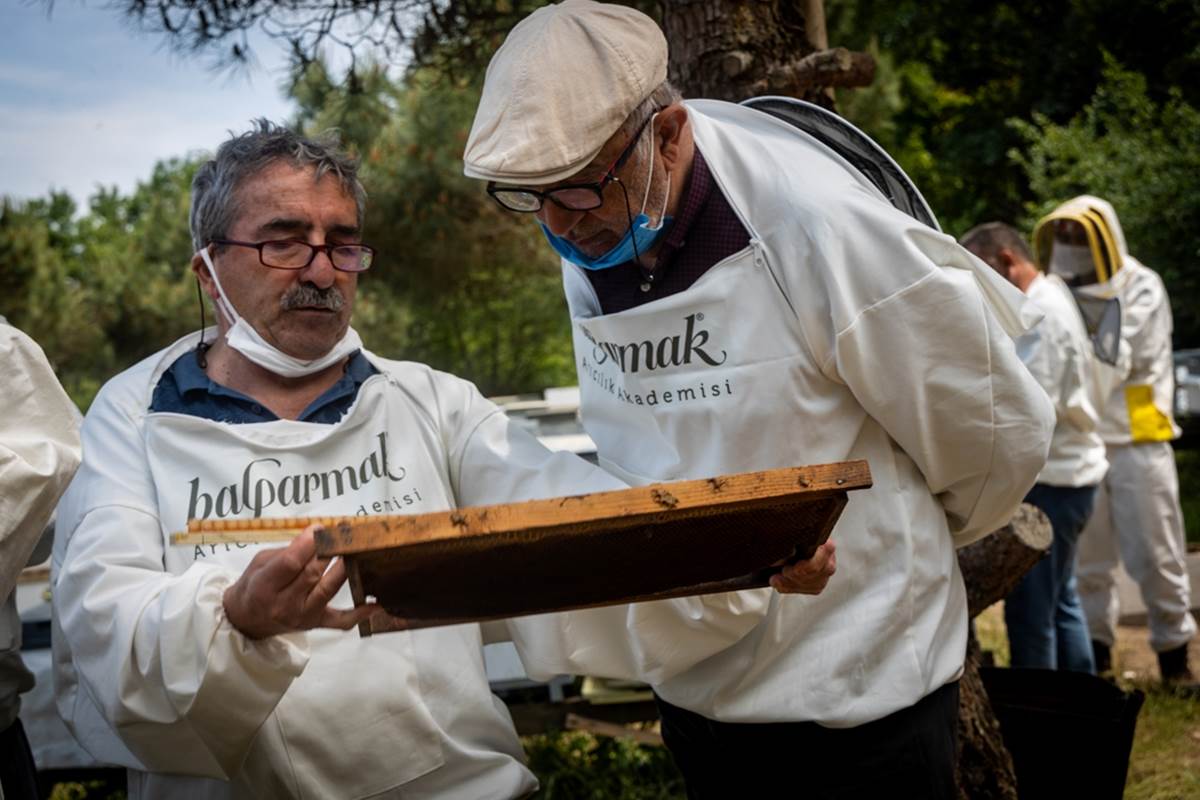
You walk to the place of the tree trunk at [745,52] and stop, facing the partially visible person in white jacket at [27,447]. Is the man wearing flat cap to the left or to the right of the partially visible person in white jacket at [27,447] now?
left

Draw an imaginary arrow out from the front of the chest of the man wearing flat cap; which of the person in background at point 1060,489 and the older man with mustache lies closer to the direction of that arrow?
the older man with mustache

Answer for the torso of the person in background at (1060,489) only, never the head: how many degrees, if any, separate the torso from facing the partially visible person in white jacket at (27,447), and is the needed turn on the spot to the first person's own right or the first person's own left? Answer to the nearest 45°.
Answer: approximately 45° to the first person's own left

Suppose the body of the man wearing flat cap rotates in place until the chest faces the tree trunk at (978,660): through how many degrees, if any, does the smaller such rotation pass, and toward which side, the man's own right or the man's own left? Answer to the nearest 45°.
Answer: approximately 180°

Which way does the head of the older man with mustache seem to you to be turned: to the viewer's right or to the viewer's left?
to the viewer's right

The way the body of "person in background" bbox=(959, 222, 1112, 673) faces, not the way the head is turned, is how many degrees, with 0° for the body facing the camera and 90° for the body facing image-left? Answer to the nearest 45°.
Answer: approximately 90°

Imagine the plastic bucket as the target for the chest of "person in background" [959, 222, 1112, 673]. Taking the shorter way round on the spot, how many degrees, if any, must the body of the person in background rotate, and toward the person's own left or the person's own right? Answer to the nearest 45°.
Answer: approximately 90° to the person's own left

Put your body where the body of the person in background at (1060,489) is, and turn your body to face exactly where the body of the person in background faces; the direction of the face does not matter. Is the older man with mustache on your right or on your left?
on your left

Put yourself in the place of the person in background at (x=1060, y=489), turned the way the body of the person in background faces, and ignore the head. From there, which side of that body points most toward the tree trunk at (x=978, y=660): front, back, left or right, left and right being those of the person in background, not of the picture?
left

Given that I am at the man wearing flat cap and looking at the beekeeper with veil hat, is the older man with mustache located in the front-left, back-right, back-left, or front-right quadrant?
back-left

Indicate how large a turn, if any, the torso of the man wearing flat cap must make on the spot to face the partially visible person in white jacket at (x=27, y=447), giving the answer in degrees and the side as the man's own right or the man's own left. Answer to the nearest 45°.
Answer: approximately 45° to the man's own right

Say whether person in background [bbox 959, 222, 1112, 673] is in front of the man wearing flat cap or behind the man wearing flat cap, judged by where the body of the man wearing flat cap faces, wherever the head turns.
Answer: behind

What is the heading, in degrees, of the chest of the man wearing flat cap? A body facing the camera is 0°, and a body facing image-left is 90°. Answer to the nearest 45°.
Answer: approximately 45°

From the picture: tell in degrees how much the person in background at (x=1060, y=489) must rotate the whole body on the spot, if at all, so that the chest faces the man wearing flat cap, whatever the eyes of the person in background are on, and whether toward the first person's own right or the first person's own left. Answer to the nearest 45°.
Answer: approximately 90° to the first person's own left
